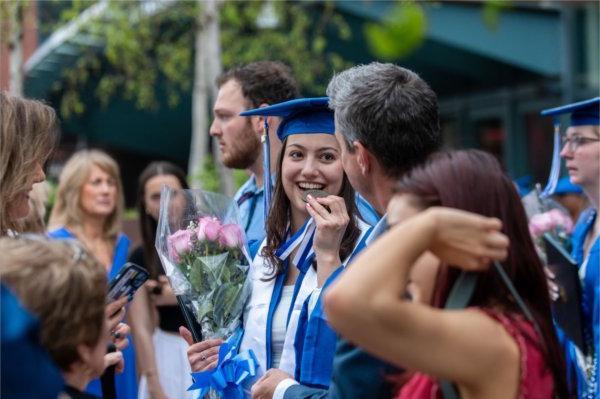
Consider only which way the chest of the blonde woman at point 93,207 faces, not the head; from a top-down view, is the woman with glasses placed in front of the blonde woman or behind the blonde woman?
in front

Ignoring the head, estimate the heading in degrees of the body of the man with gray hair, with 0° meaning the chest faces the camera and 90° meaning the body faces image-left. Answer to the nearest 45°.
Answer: approximately 135°

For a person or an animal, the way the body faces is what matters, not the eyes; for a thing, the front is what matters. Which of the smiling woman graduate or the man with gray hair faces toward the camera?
the smiling woman graduate

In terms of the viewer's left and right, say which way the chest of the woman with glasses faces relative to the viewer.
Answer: facing the viewer and to the left of the viewer

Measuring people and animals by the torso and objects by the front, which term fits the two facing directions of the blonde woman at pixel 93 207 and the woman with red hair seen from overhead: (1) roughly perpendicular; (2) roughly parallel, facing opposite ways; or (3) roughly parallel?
roughly parallel, facing opposite ways

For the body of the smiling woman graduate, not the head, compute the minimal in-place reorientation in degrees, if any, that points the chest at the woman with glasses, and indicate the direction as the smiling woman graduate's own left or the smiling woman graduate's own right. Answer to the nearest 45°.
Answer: approximately 135° to the smiling woman graduate's own left

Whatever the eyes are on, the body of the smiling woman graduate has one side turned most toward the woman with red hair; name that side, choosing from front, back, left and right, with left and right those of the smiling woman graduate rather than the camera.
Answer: front

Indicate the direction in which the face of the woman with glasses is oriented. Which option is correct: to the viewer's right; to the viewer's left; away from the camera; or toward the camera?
to the viewer's left

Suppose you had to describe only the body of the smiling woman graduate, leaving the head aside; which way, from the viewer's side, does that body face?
toward the camera

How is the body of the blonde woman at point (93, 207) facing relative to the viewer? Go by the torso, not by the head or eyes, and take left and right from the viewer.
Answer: facing the viewer and to the right of the viewer

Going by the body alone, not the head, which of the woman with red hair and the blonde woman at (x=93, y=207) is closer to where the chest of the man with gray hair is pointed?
the blonde woman
